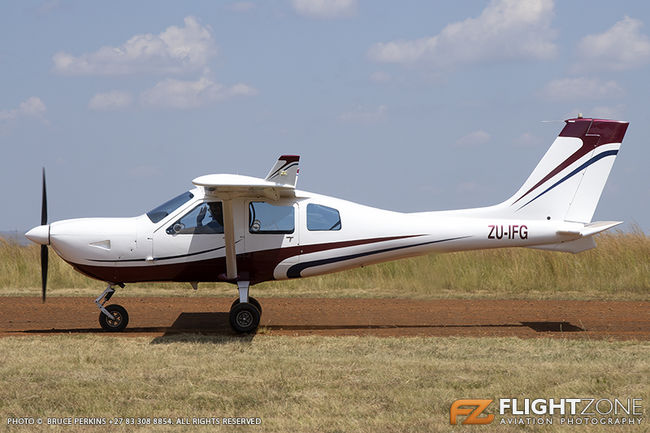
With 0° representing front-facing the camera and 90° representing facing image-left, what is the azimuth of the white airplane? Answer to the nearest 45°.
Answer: approximately 90°
